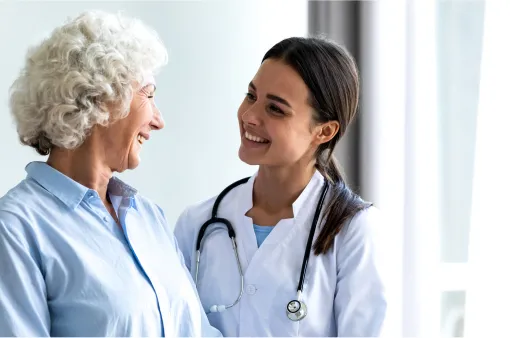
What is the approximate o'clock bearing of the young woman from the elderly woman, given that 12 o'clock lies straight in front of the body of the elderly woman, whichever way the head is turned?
The young woman is roughly at 10 o'clock from the elderly woman.

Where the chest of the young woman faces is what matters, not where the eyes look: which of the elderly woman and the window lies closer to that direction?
the elderly woman

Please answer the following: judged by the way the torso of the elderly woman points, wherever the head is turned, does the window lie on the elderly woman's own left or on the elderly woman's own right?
on the elderly woman's own left

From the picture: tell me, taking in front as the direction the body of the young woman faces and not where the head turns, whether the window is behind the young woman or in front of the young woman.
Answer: behind

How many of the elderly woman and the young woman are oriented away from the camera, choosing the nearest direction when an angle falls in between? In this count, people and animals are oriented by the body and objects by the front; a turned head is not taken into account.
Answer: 0

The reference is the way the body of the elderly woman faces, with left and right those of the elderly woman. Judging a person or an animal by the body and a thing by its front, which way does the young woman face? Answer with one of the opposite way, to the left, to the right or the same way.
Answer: to the right

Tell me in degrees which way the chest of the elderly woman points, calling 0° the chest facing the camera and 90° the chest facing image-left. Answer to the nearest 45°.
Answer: approximately 315°

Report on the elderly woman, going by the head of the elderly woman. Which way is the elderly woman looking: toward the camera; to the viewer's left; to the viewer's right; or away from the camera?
to the viewer's right

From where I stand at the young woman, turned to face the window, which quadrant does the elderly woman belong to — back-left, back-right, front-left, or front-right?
back-left

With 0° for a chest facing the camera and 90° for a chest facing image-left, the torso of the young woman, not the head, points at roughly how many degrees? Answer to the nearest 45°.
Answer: approximately 45°
